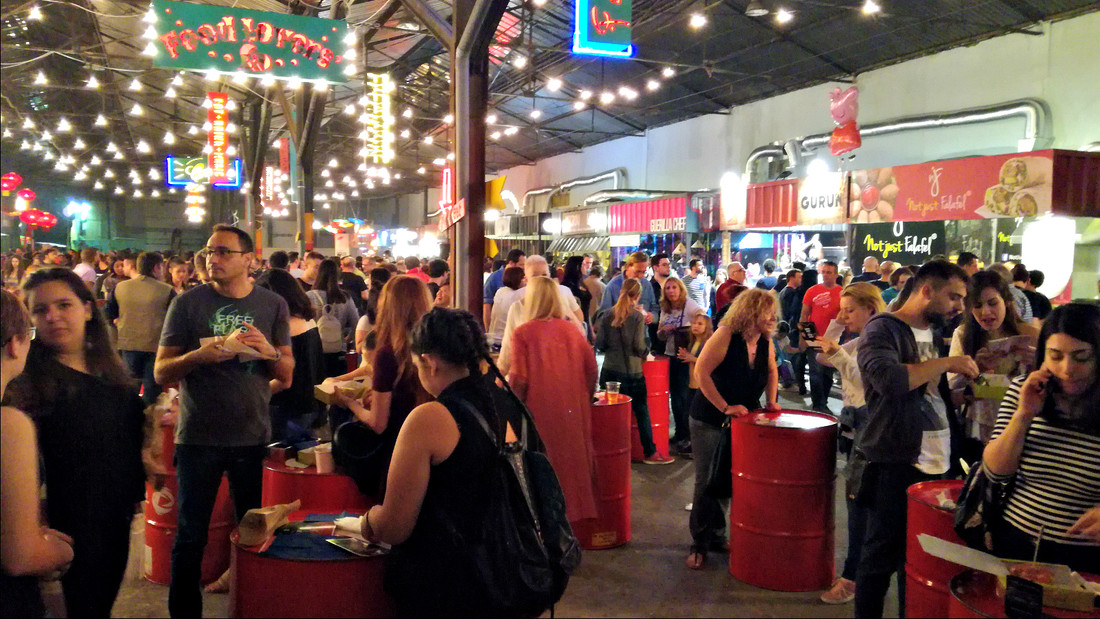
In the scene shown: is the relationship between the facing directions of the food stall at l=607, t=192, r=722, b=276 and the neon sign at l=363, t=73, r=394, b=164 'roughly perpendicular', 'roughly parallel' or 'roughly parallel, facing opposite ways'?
roughly perpendicular

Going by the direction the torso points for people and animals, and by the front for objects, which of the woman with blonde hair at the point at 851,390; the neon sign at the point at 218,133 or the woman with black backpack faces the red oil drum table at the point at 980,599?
the neon sign

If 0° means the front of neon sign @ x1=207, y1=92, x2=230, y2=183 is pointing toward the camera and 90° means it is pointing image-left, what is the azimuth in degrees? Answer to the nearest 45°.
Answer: approximately 0°

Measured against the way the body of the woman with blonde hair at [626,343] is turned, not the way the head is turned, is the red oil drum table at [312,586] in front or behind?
behind

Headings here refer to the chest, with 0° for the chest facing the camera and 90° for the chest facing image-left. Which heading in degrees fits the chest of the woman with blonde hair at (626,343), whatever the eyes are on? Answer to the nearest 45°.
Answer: approximately 225°

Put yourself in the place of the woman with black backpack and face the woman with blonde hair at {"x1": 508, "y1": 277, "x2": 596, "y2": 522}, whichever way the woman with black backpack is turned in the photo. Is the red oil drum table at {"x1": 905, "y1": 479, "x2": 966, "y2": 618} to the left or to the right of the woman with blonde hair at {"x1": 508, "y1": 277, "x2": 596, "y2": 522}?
right

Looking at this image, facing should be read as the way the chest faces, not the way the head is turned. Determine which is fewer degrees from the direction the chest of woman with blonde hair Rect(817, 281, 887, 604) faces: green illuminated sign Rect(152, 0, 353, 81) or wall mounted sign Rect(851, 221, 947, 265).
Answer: the green illuminated sign

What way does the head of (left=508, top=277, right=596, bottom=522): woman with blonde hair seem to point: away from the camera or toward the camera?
away from the camera

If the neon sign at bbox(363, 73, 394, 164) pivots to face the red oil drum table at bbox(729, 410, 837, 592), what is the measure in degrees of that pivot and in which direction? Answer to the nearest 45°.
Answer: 0° — it already faces it

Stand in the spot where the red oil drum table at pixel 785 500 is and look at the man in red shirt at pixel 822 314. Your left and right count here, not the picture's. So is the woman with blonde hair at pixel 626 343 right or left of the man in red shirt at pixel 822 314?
left
